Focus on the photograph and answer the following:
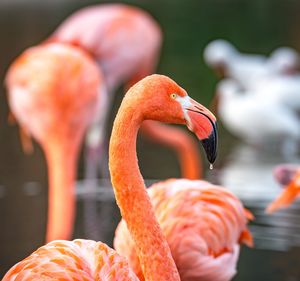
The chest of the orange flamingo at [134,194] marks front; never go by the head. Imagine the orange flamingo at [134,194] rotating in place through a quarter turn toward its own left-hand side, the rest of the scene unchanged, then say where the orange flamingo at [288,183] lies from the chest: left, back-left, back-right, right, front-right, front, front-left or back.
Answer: front-right

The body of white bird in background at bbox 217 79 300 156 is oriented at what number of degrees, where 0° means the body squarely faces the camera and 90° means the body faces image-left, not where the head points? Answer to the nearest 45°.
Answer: approximately 90°

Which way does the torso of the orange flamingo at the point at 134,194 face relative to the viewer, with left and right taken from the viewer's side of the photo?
facing to the right of the viewer

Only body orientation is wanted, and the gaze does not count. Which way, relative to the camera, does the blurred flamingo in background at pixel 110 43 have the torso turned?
to the viewer's right

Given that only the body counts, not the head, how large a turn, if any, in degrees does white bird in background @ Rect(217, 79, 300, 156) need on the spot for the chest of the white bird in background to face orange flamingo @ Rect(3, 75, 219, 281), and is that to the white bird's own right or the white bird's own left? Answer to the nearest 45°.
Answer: approximately 90° to the white bird's own left

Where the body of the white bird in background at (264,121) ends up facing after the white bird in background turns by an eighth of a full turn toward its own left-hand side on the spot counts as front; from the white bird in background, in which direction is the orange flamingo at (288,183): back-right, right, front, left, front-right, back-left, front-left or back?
front-left

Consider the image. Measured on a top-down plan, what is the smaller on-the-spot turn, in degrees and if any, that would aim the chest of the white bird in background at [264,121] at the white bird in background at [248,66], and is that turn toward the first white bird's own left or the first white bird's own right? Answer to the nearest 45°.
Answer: approximately 90° to the first white bird's own right

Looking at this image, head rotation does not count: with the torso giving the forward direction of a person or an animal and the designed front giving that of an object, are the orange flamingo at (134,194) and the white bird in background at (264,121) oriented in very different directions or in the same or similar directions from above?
very different directions
